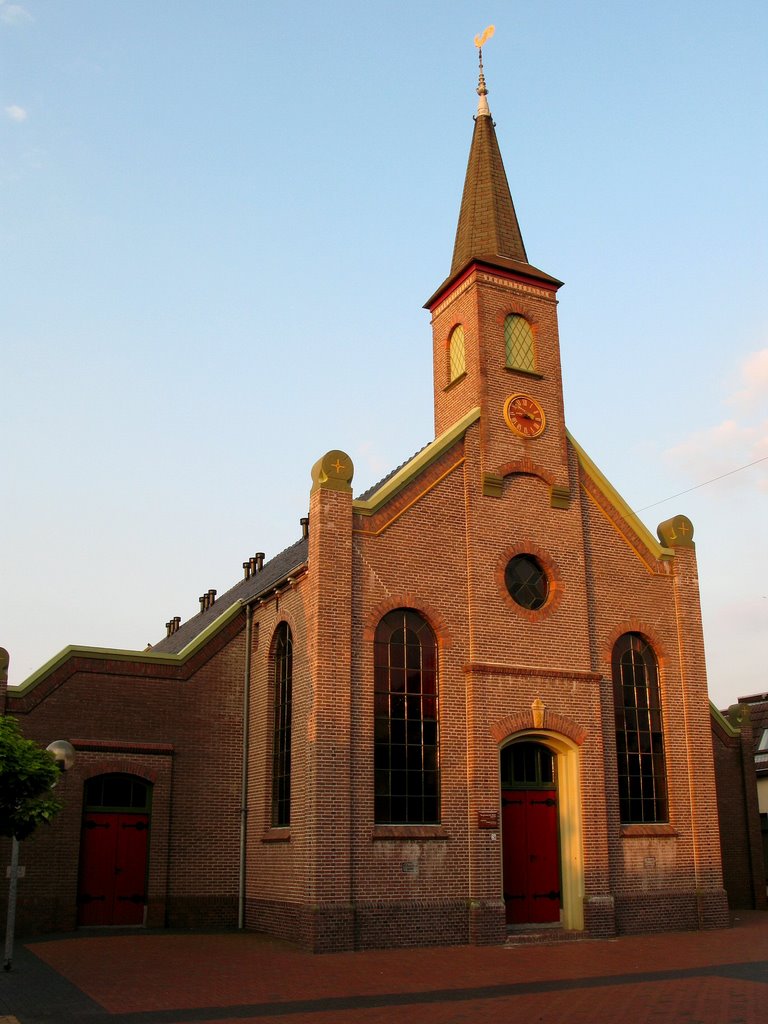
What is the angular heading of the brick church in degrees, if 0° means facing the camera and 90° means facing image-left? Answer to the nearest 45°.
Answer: approximately 315°

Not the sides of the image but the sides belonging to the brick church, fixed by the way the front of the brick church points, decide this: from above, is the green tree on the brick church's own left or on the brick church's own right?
on the brick church's own right
